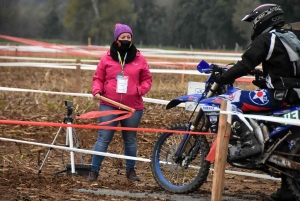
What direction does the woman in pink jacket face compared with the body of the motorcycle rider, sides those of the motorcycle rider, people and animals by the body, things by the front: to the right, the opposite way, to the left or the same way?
to the left

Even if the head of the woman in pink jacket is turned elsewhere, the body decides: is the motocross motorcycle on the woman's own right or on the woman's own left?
on the woman's own left

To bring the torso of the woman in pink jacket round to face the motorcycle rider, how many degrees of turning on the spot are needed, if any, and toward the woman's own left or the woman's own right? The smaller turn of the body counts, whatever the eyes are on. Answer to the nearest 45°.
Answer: approximately 45° to the woman's own left

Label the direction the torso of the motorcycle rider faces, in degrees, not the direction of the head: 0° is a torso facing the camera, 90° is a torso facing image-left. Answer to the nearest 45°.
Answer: approximately 90°

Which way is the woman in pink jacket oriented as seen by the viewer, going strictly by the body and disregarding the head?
toward the camera

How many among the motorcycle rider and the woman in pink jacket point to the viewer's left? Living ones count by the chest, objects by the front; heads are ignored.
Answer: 1
